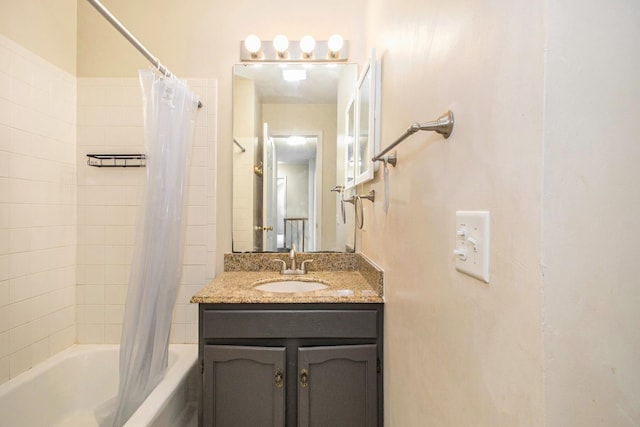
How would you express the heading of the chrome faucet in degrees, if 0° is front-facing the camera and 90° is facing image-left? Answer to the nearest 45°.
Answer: approximately 0°

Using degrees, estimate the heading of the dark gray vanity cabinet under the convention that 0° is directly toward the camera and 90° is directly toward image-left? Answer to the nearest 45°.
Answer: approximately 0°

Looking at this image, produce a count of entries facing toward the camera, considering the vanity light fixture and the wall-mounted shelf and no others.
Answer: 2

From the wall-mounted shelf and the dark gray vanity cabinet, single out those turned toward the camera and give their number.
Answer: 2

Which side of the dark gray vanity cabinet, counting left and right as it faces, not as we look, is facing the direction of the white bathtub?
right
